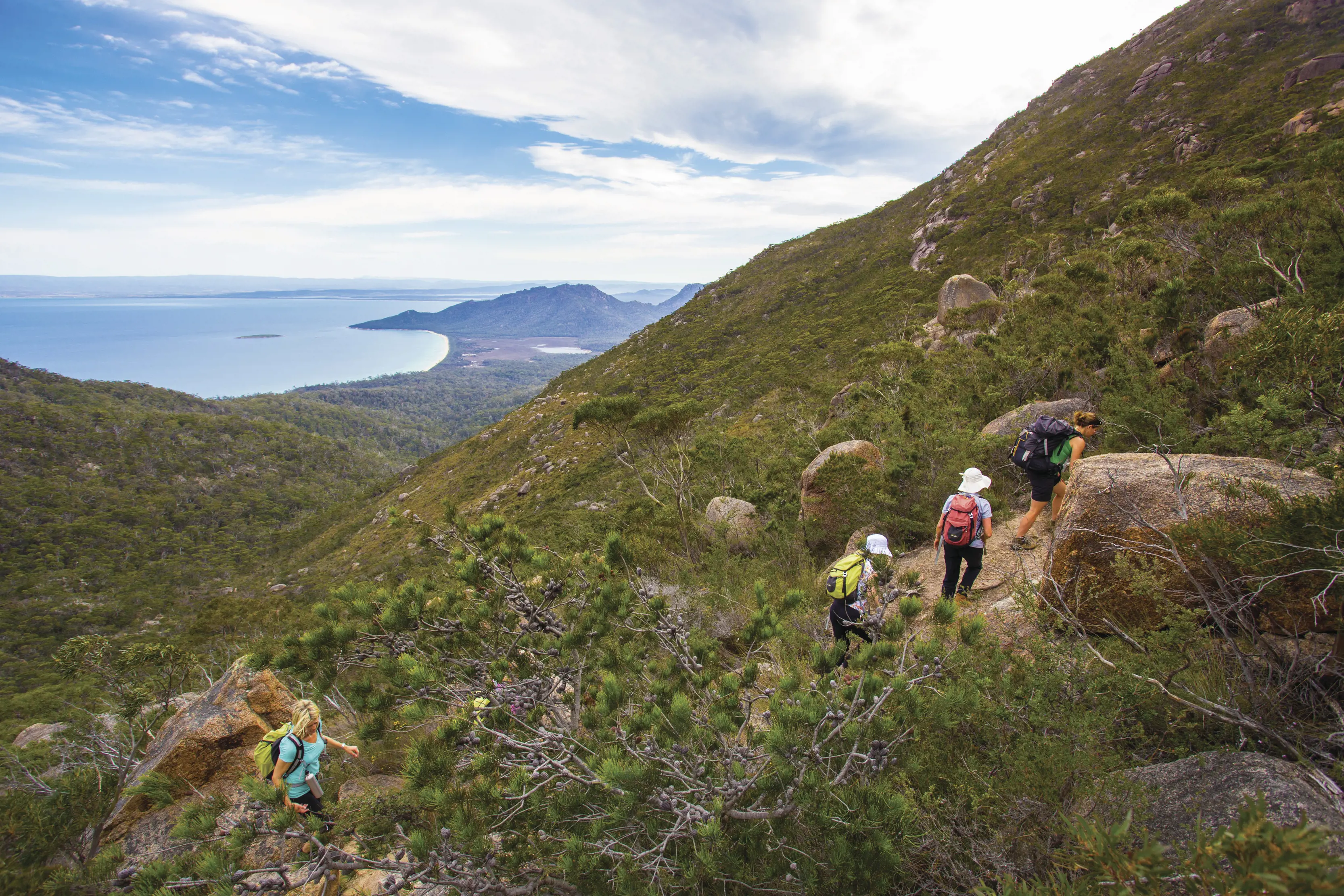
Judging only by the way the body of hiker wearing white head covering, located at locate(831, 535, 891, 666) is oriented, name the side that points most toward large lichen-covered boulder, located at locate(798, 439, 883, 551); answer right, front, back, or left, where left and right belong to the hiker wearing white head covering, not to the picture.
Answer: left

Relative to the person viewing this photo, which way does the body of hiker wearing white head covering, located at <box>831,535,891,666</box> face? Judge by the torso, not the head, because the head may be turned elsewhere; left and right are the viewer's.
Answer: facing to the right of the viewer

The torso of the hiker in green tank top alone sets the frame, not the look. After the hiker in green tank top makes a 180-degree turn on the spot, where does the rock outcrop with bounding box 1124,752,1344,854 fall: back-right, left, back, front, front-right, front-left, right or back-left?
left

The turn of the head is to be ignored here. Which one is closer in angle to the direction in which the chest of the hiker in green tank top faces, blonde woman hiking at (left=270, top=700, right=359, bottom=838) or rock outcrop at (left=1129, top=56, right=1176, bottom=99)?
the rock outcrop

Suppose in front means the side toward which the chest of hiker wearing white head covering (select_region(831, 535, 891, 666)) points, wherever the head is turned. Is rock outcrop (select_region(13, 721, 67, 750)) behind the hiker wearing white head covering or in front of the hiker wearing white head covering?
behind

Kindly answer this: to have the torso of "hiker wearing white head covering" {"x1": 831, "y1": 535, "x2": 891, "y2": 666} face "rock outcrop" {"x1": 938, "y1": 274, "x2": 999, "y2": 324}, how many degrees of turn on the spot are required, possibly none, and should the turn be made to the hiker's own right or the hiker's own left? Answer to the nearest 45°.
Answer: approximately 90° to the hiker's own left

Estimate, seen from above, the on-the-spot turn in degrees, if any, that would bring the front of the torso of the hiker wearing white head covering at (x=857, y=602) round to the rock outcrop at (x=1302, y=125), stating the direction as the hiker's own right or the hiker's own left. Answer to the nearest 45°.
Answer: approximately 45° to the hiker's own left
